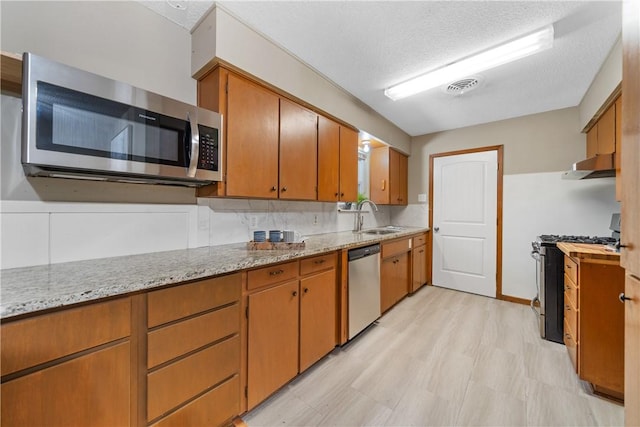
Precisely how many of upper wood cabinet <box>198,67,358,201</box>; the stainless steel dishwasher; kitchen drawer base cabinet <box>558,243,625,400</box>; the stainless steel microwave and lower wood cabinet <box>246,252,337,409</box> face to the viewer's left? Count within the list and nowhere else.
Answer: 1

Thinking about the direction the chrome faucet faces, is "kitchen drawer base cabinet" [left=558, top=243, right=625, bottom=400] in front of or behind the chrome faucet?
in front

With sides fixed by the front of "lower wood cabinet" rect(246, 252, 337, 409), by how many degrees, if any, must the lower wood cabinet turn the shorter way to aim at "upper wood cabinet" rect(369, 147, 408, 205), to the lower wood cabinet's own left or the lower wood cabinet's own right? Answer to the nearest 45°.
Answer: approximately 90° to the lower wood cabinet's own left

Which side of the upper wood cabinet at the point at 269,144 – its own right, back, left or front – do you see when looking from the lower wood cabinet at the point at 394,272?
left

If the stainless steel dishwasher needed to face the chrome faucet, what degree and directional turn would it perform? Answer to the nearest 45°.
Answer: approximately 135° to its left

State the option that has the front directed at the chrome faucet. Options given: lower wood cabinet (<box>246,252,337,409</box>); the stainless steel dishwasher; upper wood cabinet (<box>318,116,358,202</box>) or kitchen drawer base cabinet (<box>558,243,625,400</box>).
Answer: the kitchen drawer base cabinet

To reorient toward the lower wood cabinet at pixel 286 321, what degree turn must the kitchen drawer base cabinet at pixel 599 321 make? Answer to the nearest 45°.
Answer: approximately 45° to its left

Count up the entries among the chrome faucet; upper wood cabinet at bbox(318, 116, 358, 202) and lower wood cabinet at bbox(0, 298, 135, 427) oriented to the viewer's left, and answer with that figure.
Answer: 0

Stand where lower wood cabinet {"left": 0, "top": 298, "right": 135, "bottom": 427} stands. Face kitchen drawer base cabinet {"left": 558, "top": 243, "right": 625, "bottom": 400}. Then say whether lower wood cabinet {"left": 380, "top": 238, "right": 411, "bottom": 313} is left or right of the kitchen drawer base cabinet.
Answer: left

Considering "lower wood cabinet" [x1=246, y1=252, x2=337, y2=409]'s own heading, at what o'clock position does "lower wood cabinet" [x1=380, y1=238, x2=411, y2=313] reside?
"lower wood cabinet" [x1=380, y1=238, x2=411, y2=313] is roughly at 9 o'clock from "lower wood cabinet" [x1=246, y1=252, x2=337, y2=409].

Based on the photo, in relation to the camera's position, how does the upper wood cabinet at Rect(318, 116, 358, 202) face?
facing the viewer and to the right of the viewer

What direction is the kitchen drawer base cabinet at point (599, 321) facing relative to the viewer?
to the viewer's left
